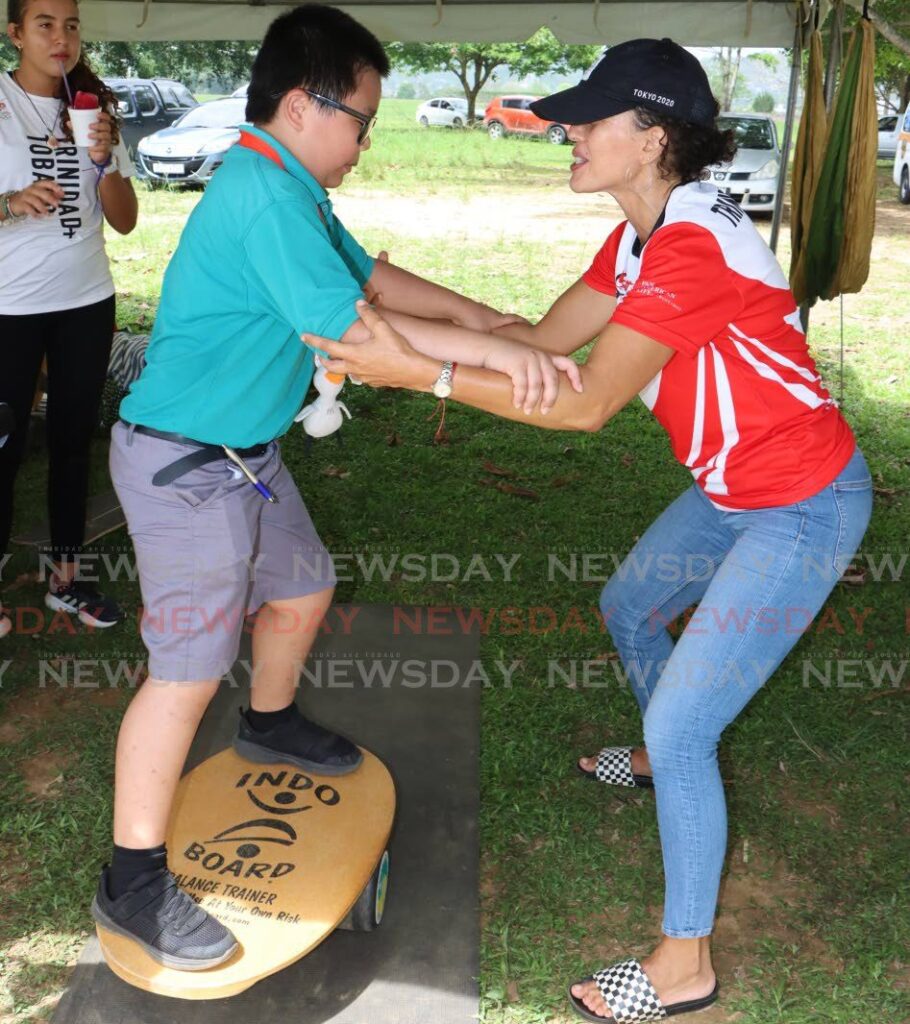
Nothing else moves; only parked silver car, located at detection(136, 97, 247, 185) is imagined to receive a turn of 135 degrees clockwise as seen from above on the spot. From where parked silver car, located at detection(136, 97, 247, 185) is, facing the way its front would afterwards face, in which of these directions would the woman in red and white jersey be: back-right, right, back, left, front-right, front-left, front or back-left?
back

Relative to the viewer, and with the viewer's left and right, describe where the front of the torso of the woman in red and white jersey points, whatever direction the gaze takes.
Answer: facing to the left of the viewer

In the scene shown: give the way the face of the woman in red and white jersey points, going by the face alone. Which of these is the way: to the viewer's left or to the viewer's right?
to the viewer's left

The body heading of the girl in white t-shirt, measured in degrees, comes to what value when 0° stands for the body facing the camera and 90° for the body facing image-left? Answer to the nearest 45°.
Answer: approximately 315°

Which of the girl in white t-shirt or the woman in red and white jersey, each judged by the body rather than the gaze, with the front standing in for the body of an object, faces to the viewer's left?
the woman in red and white jersey

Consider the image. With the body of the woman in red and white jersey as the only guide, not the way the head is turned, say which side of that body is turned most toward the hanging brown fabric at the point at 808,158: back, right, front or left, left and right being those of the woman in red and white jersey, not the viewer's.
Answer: right

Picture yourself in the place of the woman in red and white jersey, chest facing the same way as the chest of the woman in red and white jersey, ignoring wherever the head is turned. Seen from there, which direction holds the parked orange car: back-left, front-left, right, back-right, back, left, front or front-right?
right

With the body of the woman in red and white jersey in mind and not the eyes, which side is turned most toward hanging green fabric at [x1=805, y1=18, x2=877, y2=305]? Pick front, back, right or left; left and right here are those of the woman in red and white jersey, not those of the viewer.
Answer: right

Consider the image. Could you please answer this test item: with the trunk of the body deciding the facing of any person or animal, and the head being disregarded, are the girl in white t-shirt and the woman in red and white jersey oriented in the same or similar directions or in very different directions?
very different directions

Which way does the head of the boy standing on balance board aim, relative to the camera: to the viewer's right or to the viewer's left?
to the viewer's right

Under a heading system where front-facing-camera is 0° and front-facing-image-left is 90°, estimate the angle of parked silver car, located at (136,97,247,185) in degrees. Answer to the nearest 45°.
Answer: approximately 45°

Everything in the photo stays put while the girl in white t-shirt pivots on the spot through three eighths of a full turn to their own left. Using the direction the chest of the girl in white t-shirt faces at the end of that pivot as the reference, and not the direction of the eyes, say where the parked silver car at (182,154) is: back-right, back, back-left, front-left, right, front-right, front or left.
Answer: front

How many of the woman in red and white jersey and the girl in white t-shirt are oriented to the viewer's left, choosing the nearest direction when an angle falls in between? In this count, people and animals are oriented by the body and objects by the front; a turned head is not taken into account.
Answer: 1

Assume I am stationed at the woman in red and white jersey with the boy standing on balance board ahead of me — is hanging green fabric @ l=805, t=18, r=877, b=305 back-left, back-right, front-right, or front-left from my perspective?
back-right

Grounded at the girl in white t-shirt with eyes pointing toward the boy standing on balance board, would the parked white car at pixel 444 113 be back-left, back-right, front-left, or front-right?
back-left

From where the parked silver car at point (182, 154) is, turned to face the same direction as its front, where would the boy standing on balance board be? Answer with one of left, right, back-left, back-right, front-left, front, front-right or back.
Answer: front-left

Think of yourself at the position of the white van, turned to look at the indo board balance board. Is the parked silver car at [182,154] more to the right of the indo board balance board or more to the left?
right
